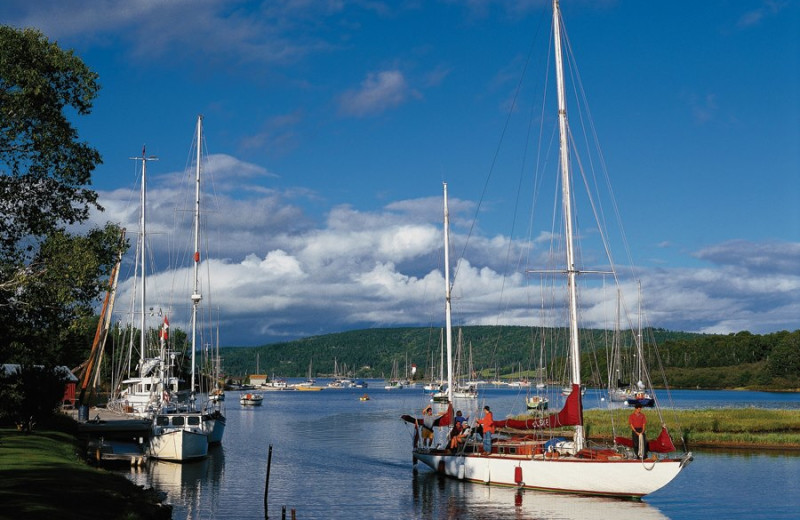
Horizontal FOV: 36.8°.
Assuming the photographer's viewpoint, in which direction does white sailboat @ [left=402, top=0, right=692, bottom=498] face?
facing the viewer and to the right of the viewer
